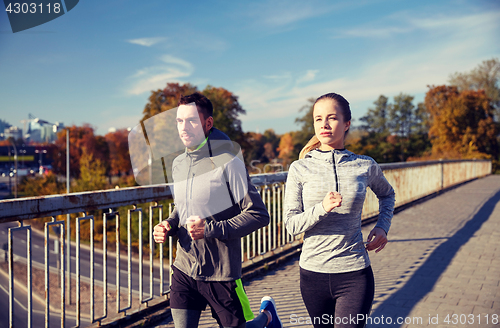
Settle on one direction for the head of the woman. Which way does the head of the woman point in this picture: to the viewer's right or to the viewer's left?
to the viewer's left

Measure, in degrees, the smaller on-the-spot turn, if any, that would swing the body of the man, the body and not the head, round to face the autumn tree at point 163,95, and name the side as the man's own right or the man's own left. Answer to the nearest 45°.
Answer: approximately 135° to the man's own right

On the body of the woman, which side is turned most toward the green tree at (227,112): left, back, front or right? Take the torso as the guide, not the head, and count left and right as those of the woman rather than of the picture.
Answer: back

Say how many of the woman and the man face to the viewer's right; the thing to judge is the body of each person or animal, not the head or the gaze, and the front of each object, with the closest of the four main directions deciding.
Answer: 0

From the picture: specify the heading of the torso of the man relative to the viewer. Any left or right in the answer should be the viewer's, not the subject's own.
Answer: facing the viewer and to the left of the viewer

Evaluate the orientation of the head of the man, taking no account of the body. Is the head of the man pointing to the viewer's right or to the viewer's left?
to the viewer's left

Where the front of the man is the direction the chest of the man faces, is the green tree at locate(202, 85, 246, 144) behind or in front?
behind

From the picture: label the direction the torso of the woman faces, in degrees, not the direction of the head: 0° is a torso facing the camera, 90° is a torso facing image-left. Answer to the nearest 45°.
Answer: approximately 0°
